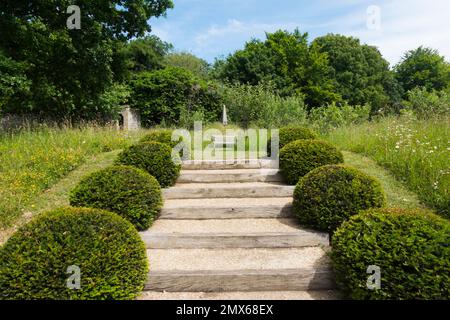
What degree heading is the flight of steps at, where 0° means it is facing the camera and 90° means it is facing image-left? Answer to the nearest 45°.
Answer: approximately 0°

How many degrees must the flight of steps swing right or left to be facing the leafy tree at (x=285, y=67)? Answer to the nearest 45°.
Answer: approximately 180°

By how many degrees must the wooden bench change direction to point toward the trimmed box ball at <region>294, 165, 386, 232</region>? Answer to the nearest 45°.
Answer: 0° — it already faces it

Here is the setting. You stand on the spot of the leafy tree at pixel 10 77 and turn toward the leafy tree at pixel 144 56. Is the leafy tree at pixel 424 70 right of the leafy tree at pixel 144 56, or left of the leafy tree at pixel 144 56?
right

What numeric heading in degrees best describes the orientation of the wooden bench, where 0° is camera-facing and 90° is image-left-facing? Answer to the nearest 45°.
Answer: approximately 0°
